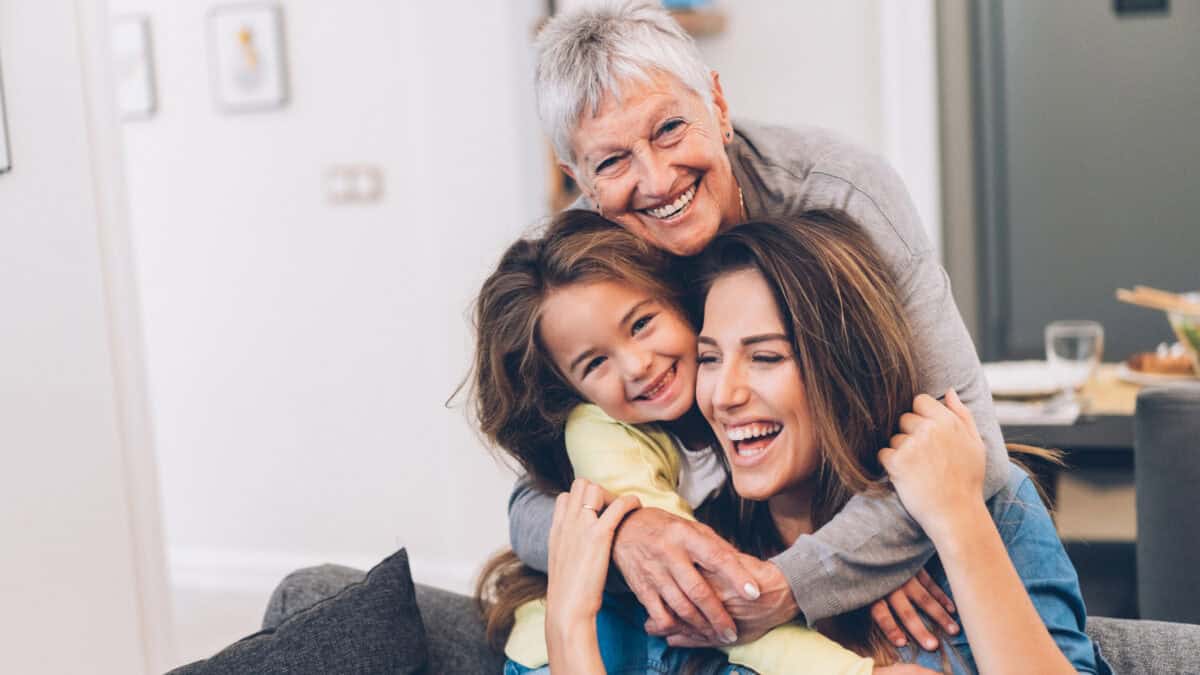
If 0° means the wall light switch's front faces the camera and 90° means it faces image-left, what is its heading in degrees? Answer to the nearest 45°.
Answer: approximately 0°

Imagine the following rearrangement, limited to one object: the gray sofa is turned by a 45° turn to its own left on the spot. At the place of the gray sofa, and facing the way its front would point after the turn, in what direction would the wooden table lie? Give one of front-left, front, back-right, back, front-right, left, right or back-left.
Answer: left

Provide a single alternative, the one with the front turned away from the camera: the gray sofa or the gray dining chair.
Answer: the gray dining chair

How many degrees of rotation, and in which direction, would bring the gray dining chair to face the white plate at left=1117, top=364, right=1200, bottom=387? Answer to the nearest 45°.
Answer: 0° — it already faces it

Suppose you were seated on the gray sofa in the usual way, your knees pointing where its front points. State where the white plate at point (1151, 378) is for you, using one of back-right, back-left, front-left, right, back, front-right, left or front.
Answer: back-left

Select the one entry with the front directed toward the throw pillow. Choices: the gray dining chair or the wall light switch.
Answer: the wall light switch

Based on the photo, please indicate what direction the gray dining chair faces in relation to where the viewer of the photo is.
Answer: facing away from the viewer

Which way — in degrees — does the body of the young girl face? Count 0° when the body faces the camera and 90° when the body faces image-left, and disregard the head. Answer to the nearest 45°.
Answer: approximately 315°

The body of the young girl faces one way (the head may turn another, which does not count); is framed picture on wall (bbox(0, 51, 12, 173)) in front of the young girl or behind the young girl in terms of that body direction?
behind

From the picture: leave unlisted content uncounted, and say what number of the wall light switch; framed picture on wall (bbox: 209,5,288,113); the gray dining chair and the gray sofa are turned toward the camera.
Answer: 3

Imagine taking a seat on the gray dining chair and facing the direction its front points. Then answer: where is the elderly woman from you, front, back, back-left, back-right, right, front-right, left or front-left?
back-left

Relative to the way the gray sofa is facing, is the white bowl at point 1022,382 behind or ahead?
behind
